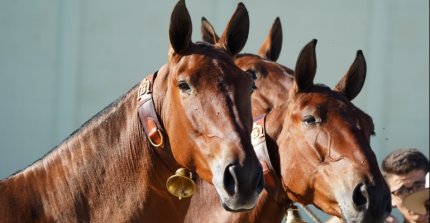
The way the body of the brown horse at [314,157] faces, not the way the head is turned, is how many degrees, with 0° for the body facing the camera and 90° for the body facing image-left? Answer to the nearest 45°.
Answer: approximately 315°

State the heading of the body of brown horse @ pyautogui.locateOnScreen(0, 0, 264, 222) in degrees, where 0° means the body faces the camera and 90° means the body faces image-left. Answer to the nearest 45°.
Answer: approximately 315°
